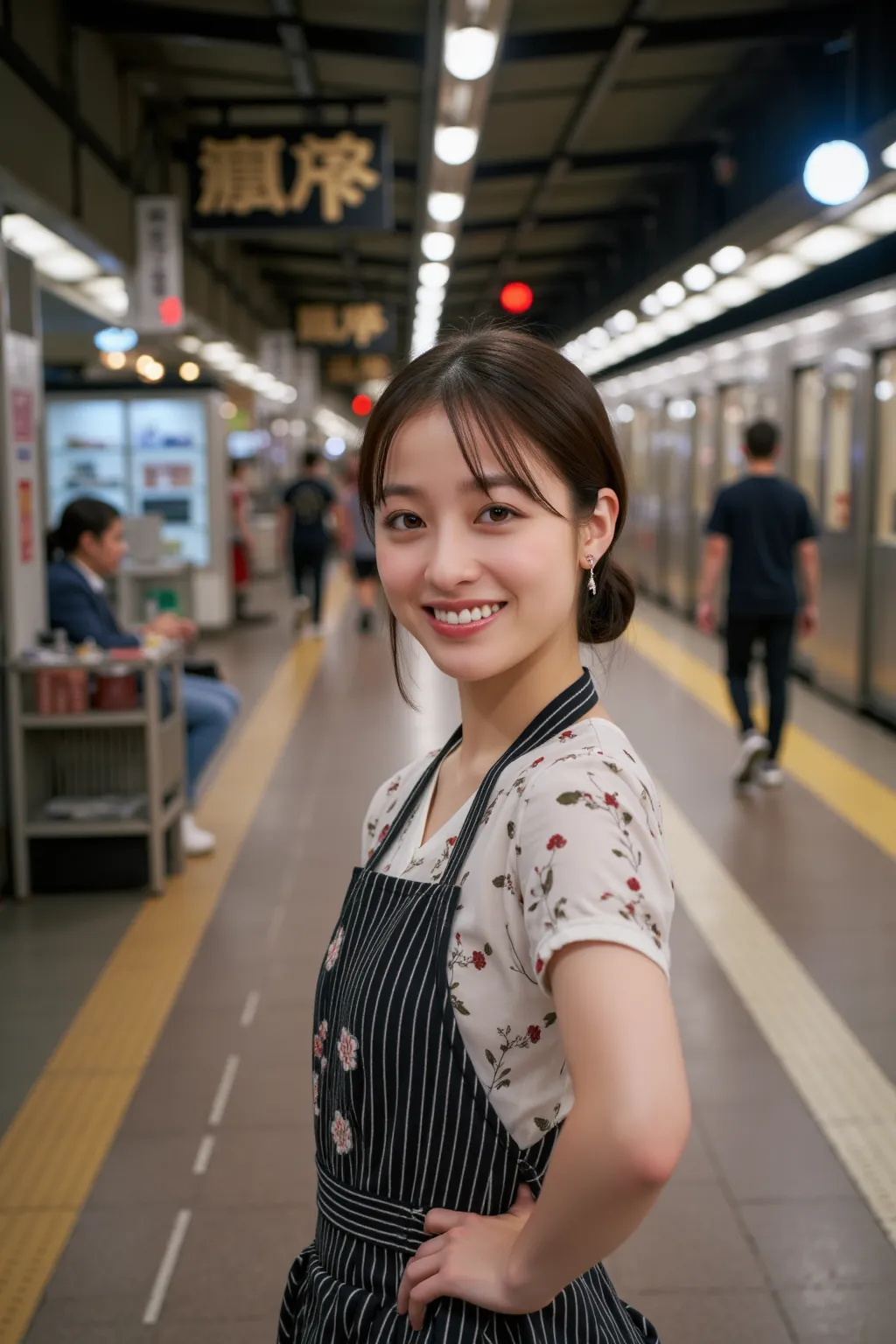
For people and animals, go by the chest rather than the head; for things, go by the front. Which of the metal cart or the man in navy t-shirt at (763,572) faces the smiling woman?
the metal cart

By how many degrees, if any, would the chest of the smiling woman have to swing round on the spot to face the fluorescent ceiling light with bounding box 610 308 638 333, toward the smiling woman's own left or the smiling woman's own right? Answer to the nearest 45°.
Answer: approximately 135° to the smiling woman's own right

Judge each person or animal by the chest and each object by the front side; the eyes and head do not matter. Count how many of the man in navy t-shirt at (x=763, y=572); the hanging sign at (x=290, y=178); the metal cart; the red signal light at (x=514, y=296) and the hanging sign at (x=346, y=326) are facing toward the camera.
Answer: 4

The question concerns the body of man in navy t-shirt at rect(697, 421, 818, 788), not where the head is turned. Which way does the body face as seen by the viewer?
away from the camera

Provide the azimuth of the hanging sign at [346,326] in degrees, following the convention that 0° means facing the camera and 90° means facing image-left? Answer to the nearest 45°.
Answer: approximately 0°

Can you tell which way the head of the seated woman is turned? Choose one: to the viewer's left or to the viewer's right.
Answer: to the viewer's right

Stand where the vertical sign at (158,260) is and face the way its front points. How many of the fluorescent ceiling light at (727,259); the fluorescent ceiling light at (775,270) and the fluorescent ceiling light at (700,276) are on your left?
3

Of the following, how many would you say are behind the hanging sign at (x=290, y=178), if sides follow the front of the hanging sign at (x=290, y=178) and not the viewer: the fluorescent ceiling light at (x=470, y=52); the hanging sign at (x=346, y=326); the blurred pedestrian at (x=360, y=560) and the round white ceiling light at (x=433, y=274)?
3

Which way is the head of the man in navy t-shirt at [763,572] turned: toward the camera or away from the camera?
away from the camera

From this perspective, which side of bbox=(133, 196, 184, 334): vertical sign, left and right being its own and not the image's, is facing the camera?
front

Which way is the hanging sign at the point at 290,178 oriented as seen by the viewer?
toward the camera

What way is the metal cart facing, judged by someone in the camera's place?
facing the viewer

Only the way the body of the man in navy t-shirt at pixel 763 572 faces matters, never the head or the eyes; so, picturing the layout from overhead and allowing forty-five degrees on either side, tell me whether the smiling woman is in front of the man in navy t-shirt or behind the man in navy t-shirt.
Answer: behind
